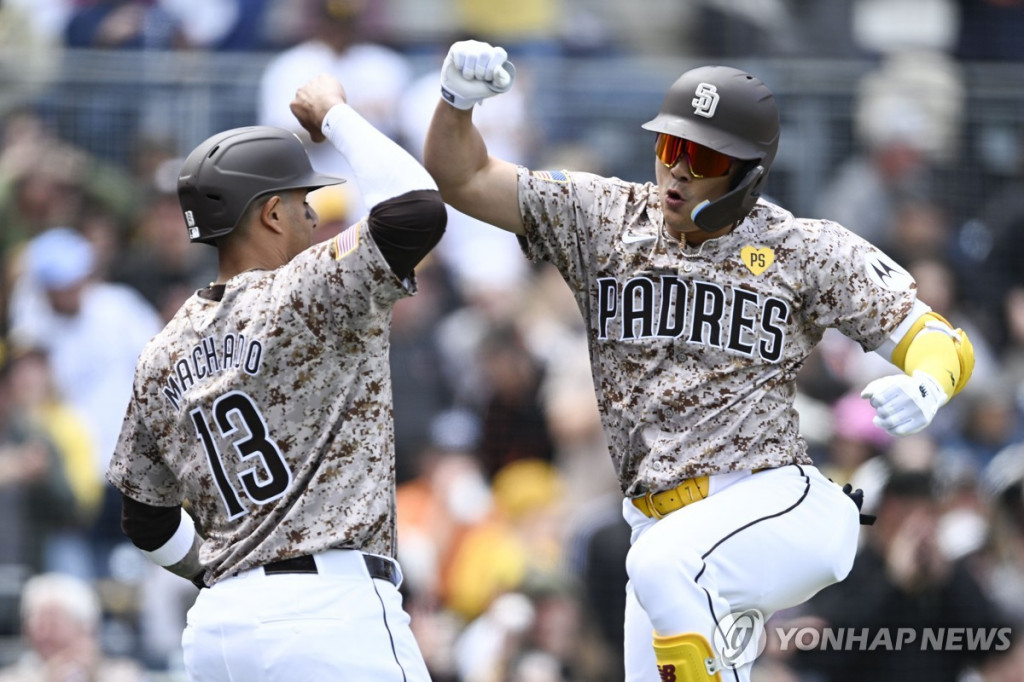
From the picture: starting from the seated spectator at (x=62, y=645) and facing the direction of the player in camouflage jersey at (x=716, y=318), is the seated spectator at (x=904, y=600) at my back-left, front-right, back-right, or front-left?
front-left

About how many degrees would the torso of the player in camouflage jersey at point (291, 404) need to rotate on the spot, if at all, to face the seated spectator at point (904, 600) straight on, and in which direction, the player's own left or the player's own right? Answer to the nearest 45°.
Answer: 0° — they already face them

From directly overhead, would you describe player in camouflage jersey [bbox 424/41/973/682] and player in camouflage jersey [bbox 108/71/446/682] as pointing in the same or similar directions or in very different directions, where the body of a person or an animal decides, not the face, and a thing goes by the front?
very different directions

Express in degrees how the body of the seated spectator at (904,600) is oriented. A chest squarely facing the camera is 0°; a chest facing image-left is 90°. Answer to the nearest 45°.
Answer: approximately 0°

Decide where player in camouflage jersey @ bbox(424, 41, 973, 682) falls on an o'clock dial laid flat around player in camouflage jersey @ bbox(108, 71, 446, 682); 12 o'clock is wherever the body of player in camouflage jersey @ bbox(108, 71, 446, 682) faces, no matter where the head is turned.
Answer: player in camouflage jersey @ bbox(424, 41, 973, 682) is roughly at 1 o'clock from player in camouflage jersey @ bbox(108, 71, 446, 682).

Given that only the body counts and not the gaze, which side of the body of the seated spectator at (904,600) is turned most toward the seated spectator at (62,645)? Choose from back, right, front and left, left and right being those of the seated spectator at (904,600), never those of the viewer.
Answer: right

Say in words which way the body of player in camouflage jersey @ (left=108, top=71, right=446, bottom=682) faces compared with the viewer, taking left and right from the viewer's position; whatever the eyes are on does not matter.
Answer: facing away from the viewer and to the right of the viewer

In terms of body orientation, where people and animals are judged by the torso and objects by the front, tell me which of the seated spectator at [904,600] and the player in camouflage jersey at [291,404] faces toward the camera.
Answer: the seated spectator

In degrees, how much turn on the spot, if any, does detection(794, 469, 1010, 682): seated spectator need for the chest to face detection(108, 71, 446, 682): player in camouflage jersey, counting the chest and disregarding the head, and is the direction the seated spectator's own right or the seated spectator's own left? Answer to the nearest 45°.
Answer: approximately 45° to the seated spectator's own right

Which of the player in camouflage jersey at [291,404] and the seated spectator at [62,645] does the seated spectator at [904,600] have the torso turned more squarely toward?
the player in camouflage jersey

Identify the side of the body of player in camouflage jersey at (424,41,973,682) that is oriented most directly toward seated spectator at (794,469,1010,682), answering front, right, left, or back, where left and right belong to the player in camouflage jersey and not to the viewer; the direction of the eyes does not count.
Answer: back

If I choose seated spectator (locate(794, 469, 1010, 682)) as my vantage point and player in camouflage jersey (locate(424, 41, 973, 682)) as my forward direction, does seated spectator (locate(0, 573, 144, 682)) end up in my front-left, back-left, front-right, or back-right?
front-right

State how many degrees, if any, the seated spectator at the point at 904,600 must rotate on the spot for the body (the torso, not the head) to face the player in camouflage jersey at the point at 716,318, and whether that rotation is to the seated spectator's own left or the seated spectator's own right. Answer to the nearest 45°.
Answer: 0° — they already face them

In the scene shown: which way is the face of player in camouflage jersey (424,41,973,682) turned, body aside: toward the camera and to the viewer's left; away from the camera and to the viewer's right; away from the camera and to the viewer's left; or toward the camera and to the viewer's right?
toward the camera and to the viewer's left

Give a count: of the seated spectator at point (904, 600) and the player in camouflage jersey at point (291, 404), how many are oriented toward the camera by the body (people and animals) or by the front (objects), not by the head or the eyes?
1

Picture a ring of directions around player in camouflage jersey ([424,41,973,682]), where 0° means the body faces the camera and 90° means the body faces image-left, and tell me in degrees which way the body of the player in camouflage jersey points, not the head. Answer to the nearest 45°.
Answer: approximately 45°
